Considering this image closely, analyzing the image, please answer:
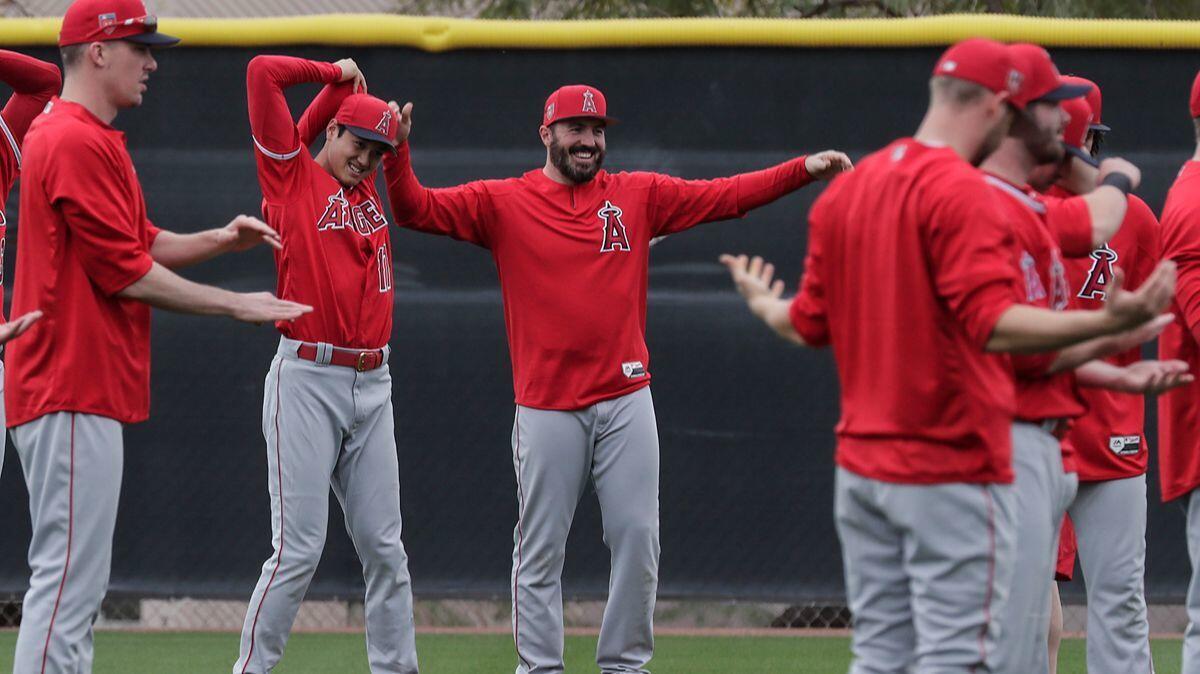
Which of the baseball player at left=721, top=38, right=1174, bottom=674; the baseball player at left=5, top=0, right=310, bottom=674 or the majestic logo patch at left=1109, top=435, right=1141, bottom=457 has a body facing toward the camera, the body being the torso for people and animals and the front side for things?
the majestic logo patch

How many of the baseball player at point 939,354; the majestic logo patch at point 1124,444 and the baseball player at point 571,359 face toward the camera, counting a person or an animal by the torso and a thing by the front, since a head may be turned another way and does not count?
2

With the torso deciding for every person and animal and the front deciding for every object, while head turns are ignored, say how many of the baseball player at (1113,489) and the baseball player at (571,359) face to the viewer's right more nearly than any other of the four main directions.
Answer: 0

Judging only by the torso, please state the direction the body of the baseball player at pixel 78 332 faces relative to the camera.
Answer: to the viewer's right

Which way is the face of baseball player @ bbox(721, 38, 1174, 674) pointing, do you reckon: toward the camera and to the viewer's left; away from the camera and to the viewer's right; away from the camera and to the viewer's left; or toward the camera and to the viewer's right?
away from the camera and to the viewer's right

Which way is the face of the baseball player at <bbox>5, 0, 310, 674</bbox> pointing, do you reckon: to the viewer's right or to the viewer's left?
to the viewer's right

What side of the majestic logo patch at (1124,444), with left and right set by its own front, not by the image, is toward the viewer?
front

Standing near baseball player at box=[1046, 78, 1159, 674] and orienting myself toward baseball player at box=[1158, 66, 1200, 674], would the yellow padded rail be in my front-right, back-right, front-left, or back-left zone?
back-left
